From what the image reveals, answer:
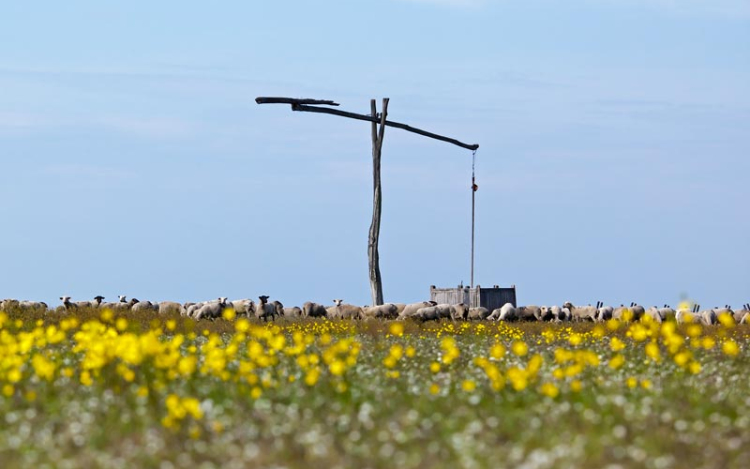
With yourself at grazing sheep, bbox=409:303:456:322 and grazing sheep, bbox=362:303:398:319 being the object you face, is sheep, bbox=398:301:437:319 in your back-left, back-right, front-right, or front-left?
front-right

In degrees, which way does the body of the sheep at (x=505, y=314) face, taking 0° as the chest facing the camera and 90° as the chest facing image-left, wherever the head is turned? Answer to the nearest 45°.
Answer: approximately 90°

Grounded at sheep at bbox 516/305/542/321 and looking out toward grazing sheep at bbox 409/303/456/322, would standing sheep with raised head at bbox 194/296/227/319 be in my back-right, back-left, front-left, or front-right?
front-right

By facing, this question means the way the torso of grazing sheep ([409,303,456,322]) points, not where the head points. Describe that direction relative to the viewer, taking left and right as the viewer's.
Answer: facing to the left of the viewer

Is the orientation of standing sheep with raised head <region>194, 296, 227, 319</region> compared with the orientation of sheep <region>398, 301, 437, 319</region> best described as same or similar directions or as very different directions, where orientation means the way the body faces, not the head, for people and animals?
same or similar directions

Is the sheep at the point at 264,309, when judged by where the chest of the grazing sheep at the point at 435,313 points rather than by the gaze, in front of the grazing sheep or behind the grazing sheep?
in front

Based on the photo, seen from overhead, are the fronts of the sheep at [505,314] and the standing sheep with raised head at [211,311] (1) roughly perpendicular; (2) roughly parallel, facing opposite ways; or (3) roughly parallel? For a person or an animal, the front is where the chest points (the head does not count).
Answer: roughly parallel, facing opposite ways

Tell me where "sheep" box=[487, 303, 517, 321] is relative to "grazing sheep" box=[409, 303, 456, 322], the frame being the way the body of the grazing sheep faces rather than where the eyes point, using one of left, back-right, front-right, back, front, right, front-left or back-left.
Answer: back-right
